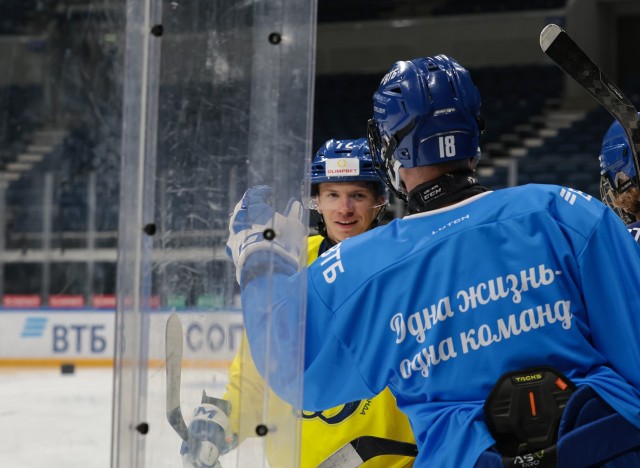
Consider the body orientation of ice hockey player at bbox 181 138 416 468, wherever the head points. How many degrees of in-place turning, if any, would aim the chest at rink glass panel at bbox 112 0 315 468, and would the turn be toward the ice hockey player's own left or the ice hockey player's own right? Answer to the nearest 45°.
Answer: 0° — they already face it

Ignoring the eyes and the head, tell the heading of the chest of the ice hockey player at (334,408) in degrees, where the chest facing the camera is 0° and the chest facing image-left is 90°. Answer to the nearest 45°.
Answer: approximately 0°

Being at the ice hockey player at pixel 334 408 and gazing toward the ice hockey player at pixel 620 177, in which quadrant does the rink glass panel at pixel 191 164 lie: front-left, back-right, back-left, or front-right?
back-right

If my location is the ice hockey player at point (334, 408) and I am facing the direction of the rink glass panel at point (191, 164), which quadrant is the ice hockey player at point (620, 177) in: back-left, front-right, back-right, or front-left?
back-left

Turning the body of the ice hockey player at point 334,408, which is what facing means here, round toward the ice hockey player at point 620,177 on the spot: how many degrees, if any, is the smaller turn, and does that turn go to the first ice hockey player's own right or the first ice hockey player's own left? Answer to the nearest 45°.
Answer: approximately 90° to the first ice hockey player's own left

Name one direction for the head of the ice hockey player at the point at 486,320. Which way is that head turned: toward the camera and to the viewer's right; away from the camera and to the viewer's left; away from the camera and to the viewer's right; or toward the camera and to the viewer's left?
away from the camera and to the viewer's left

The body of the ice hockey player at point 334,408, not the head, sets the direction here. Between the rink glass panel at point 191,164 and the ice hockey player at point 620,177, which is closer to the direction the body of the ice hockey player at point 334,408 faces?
the rink glass panel
